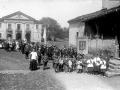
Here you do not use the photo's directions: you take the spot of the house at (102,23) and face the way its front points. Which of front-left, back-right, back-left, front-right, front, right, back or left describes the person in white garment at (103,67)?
front-left

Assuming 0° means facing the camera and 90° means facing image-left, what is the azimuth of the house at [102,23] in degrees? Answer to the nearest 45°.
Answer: approximately 45°
